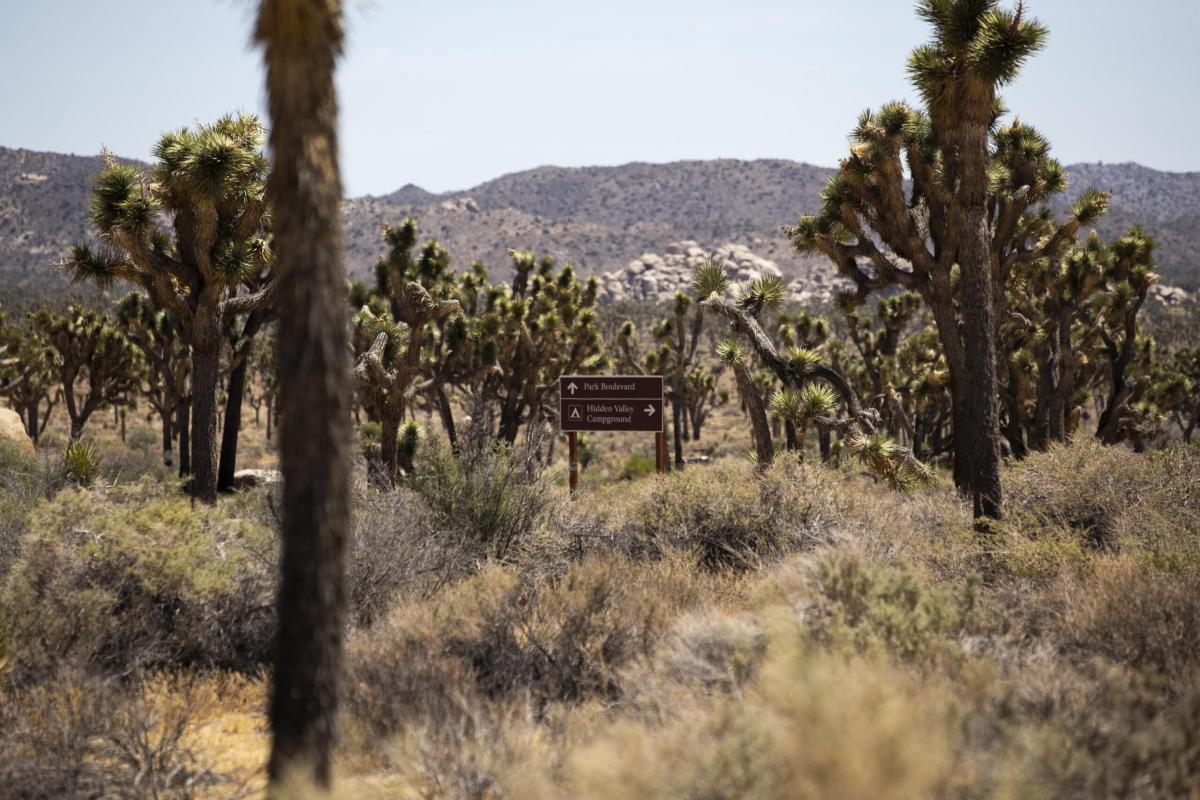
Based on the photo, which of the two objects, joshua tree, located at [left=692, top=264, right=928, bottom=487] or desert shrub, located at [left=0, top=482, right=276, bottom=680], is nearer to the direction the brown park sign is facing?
the desert shrub

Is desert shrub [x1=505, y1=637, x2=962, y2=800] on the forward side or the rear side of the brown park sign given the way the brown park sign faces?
on the forward side

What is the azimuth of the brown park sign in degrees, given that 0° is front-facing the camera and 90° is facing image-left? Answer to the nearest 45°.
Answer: approximately 0°

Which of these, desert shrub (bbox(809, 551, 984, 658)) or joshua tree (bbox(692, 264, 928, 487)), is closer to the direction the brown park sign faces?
the desert shrub

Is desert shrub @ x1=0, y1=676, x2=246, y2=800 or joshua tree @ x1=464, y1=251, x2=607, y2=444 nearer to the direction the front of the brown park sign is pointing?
the desert shrub

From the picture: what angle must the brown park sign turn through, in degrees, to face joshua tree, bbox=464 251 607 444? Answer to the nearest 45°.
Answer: approximately 180°

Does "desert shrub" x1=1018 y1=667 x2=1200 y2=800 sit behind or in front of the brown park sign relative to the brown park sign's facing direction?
in front

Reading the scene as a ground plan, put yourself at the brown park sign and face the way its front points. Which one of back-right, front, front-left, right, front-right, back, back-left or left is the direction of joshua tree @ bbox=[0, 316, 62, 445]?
back-right

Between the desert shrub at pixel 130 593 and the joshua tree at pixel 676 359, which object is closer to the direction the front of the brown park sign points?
the desert shrub

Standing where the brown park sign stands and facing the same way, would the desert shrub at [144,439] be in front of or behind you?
behind

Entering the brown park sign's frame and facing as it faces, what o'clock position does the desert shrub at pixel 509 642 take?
The desert shrub is roughly at 12 o'clock from the brown park sign.

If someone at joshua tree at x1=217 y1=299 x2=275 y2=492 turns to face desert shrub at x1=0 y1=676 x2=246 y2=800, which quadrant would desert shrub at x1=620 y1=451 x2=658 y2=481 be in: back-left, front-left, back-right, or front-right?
back-left
